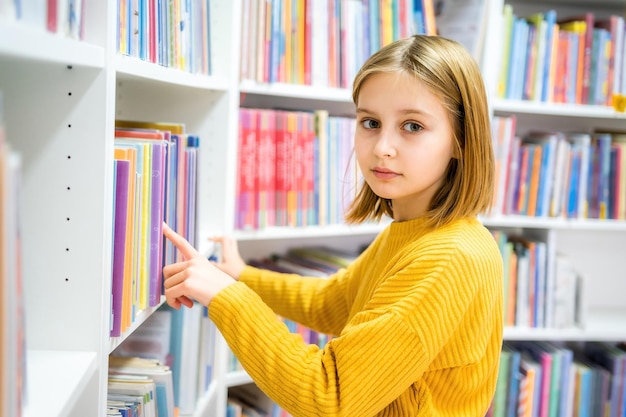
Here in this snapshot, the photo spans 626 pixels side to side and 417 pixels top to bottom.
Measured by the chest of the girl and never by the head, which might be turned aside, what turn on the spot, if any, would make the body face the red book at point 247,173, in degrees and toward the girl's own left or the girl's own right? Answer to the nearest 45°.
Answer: approximately 90° to the girl's own right

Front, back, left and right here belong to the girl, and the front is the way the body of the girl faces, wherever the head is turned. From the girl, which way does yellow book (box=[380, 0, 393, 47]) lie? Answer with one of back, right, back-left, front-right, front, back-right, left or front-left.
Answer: back-right

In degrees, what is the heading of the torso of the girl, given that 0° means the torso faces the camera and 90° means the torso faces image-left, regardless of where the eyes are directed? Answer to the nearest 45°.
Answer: approximately 45°

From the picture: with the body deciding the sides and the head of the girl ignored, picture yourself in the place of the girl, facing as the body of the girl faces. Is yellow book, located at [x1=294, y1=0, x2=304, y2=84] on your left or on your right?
on your right
